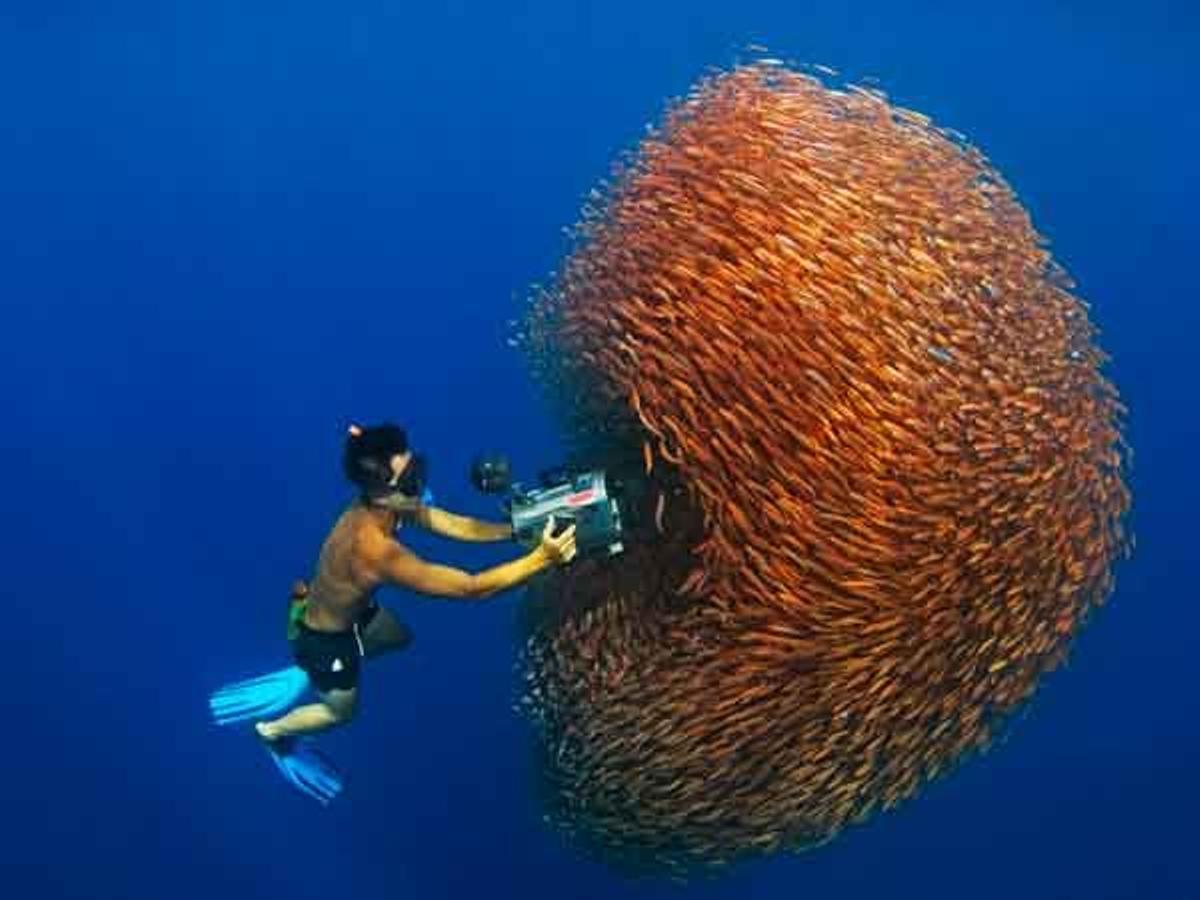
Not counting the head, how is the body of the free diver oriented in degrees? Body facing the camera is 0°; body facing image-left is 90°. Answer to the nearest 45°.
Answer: approximately 270°
